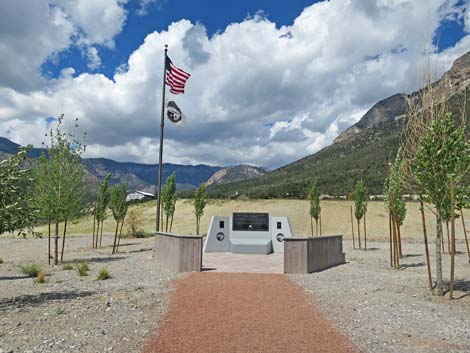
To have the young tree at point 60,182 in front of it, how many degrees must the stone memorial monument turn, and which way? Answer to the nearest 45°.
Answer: approximately 45° to its right

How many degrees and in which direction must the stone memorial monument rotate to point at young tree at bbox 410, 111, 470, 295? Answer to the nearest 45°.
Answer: approximately 45° to its left

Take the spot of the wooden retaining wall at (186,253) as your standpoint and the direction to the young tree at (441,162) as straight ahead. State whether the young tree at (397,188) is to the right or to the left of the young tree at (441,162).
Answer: left

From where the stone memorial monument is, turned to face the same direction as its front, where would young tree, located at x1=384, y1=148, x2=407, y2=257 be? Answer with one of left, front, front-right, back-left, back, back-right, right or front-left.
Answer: front-left

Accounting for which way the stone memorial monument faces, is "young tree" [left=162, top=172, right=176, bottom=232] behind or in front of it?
behind

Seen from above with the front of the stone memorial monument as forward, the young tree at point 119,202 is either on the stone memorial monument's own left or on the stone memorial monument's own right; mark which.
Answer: on the stone memorial monument's own right

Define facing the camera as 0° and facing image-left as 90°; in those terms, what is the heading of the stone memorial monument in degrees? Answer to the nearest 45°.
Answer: approximately 0°
